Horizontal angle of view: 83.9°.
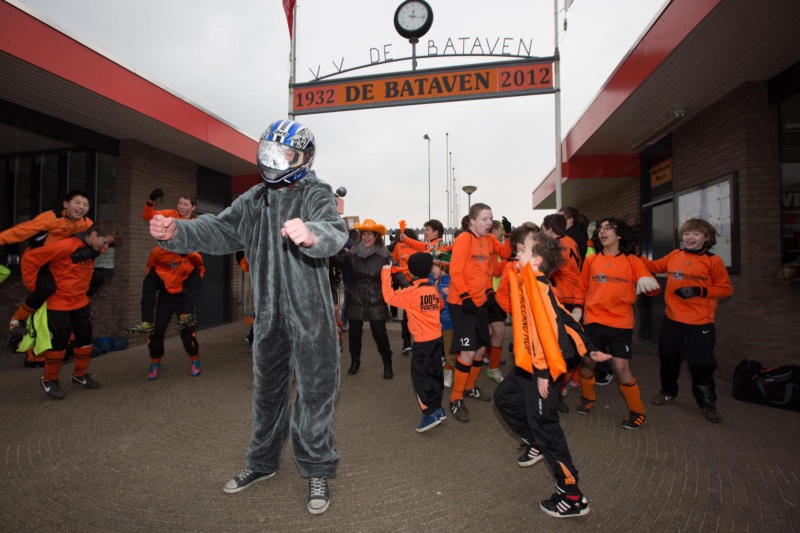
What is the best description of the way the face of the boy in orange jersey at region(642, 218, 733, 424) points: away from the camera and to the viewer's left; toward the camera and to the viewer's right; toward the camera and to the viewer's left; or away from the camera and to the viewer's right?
toward the camera and to the viewer's left

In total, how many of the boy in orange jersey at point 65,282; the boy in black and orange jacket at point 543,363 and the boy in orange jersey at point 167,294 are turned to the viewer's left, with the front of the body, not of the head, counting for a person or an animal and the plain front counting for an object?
1

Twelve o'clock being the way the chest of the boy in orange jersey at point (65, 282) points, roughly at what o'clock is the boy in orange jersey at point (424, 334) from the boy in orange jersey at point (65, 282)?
the boy in orange jersey at point (424, 334) is roughly at 12 o'clock from the boy in orange jersey at point (65, 282).

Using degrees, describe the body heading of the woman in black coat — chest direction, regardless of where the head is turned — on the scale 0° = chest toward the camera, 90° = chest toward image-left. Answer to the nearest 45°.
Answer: approximately 0°

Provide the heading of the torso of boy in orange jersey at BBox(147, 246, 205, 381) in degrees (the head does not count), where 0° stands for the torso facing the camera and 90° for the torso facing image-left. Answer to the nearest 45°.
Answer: approximately 0°

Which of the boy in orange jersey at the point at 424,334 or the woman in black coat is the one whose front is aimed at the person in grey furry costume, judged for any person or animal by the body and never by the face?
the woman in black coat
